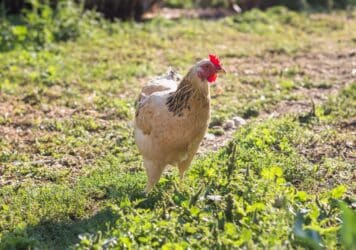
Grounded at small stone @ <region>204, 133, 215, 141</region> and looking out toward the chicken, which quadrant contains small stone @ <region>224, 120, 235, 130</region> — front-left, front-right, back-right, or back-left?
back-left

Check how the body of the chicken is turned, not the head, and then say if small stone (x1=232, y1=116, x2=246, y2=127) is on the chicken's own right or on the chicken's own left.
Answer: on the chicken's own left

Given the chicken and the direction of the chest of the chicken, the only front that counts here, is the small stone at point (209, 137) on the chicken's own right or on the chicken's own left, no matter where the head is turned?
on the chicken's own left

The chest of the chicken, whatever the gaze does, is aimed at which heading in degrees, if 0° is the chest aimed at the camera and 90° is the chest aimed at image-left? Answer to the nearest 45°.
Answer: approximately 315°

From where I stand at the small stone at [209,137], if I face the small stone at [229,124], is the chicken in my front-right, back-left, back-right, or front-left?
back-right

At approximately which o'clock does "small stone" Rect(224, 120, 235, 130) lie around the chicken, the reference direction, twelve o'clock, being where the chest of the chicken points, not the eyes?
The small stone is roughly at 8 o'clock from the chicken.
